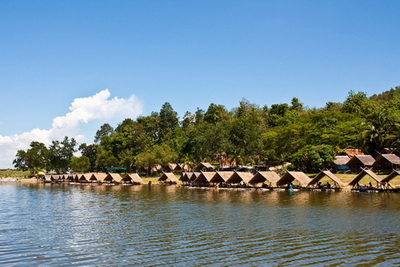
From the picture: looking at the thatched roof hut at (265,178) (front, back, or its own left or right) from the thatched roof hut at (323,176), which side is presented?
left

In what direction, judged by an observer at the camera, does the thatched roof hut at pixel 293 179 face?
facing the viewer and to the left of the viewer

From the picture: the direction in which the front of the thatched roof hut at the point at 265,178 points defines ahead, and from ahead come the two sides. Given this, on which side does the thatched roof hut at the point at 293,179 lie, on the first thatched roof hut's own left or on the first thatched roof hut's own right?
on the first thatched roof hut's own left

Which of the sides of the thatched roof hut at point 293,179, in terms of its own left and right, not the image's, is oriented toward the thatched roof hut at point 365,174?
left

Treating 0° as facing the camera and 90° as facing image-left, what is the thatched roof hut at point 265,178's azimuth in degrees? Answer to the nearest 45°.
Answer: approximately 45°

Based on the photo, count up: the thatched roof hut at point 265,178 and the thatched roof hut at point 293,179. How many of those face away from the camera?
0

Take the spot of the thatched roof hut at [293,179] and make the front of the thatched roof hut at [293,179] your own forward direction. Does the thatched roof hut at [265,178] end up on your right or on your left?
on your right
